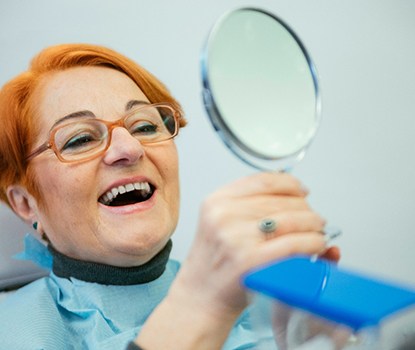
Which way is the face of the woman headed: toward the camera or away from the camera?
toward the camera

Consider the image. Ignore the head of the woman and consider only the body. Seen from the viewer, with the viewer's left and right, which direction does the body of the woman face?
facing the viewer and to the right of the viewer

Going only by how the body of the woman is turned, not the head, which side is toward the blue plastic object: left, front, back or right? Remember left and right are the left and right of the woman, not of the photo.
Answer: front
